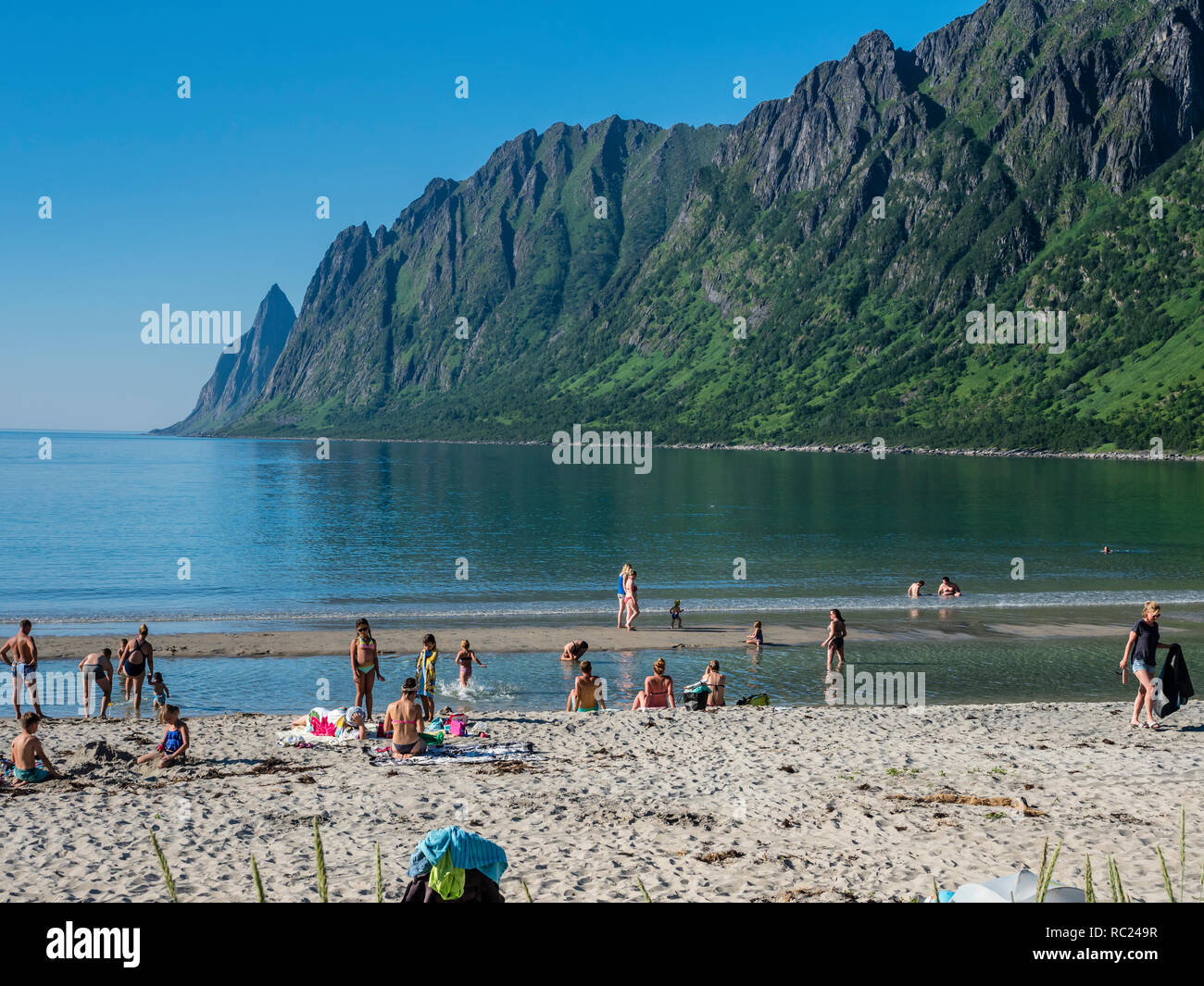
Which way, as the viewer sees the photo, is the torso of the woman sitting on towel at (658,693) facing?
away from the camera

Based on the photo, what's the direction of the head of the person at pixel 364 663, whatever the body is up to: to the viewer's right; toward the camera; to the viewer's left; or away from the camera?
toward the camera

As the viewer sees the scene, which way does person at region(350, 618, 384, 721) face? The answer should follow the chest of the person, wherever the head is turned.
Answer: toward the camera

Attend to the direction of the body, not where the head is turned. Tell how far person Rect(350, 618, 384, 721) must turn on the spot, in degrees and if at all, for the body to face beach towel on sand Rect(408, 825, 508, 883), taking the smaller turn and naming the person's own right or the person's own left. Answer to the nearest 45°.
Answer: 0° — they already face it

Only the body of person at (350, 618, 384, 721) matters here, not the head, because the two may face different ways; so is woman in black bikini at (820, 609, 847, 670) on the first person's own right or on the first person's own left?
on the first person's own left
